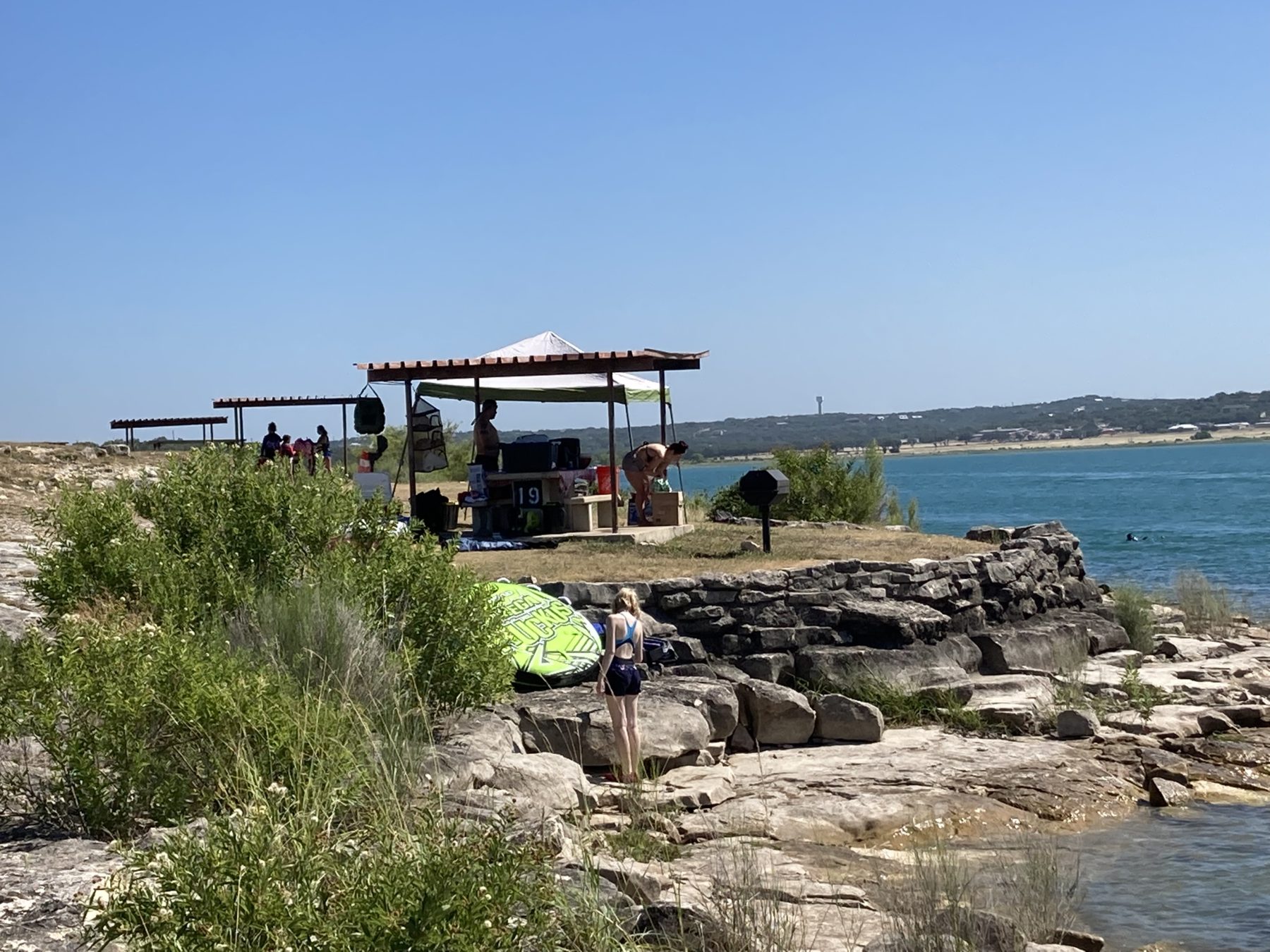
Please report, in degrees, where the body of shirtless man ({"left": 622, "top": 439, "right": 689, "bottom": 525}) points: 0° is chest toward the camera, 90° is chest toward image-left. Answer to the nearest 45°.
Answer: approximately 270°

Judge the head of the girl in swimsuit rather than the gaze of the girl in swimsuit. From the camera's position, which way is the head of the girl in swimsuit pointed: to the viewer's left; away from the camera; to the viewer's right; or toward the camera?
away from the camera

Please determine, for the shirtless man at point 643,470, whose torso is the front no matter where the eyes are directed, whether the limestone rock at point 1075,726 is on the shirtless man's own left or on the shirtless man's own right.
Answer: on the shirtless man's own right

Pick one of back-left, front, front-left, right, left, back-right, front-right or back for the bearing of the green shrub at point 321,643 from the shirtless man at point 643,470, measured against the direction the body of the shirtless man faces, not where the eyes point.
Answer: right

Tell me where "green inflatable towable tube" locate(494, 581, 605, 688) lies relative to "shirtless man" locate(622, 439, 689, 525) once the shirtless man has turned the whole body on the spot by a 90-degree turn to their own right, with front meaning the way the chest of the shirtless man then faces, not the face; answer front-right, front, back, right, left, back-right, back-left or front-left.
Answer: front

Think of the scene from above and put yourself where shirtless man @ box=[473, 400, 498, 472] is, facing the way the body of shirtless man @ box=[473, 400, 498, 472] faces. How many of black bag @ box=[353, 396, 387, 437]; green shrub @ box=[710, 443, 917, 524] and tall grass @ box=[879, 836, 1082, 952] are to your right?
1

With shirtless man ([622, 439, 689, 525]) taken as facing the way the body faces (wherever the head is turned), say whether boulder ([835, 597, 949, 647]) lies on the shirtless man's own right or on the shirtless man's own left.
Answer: on the shirtless man's own right

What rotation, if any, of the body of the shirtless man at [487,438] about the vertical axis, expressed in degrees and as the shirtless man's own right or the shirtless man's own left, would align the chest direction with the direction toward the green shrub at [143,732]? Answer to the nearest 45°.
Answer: approximately 90° to the shirtless man's own right

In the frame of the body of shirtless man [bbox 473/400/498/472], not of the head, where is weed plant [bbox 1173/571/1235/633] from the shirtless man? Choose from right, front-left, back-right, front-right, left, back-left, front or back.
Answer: front
